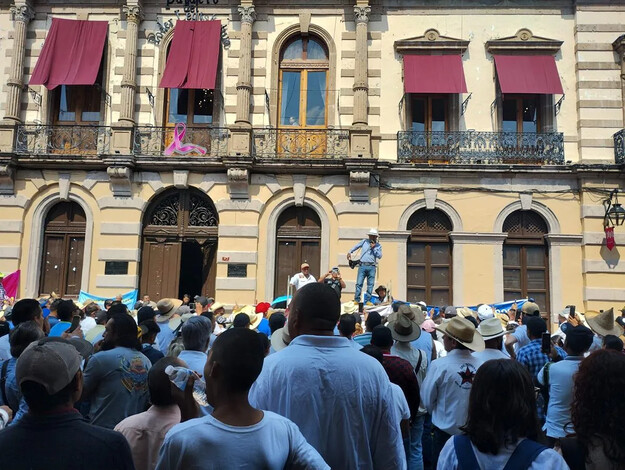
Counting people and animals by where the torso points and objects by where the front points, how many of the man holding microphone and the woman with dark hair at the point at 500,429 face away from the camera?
1

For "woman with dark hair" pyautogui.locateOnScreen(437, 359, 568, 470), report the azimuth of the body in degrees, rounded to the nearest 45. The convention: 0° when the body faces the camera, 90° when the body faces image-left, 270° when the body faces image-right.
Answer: approximately 180°

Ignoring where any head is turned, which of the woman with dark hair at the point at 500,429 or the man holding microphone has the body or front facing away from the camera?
the woman with dark hair

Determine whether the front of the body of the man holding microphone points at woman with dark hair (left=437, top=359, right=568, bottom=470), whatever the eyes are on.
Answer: yes

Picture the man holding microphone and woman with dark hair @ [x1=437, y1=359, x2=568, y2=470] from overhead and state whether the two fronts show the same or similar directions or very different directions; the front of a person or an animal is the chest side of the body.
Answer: very different directions

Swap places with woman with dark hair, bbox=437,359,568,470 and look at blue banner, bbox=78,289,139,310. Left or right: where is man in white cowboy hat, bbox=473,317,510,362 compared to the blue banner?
right

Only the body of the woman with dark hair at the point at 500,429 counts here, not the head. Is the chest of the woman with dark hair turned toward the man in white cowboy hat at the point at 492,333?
yes

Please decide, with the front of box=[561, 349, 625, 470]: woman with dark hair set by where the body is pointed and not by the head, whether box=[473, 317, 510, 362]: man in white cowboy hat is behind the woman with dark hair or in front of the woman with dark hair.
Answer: in front

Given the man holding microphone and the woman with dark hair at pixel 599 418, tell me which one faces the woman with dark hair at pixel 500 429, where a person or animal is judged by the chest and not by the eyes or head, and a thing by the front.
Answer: the man holding microphone

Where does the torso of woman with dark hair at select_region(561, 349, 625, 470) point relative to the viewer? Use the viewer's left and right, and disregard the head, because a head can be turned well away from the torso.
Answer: facing away from the viewer

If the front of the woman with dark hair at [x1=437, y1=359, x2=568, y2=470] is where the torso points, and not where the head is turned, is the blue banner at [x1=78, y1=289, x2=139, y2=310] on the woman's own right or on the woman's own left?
on the woman's own left

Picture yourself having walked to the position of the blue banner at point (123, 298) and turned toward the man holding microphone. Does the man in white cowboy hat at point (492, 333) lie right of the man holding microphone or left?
right

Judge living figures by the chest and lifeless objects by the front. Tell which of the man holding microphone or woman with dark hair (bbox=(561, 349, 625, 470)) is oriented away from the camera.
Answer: the woman with dark hair

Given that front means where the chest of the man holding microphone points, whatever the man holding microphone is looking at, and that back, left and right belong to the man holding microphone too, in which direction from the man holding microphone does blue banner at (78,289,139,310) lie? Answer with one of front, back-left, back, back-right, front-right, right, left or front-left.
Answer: right

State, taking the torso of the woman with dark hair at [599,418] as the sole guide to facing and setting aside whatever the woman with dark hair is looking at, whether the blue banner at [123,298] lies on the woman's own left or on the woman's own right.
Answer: on the woman's own left

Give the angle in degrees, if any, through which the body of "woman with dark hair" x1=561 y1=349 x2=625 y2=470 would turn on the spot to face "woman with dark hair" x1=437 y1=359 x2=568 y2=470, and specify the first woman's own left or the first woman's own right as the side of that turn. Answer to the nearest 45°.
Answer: approximately 135° to the first woman's own left
